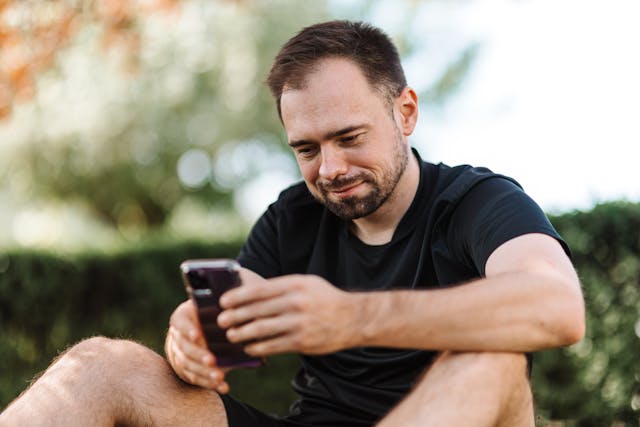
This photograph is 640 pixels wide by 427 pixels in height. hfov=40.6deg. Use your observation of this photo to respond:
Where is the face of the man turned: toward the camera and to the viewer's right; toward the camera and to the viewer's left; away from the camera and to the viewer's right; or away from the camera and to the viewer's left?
toward the camera and to the viewer's left

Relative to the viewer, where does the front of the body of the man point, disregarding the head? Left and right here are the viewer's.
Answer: facing the viewer and to the left of the viewer
